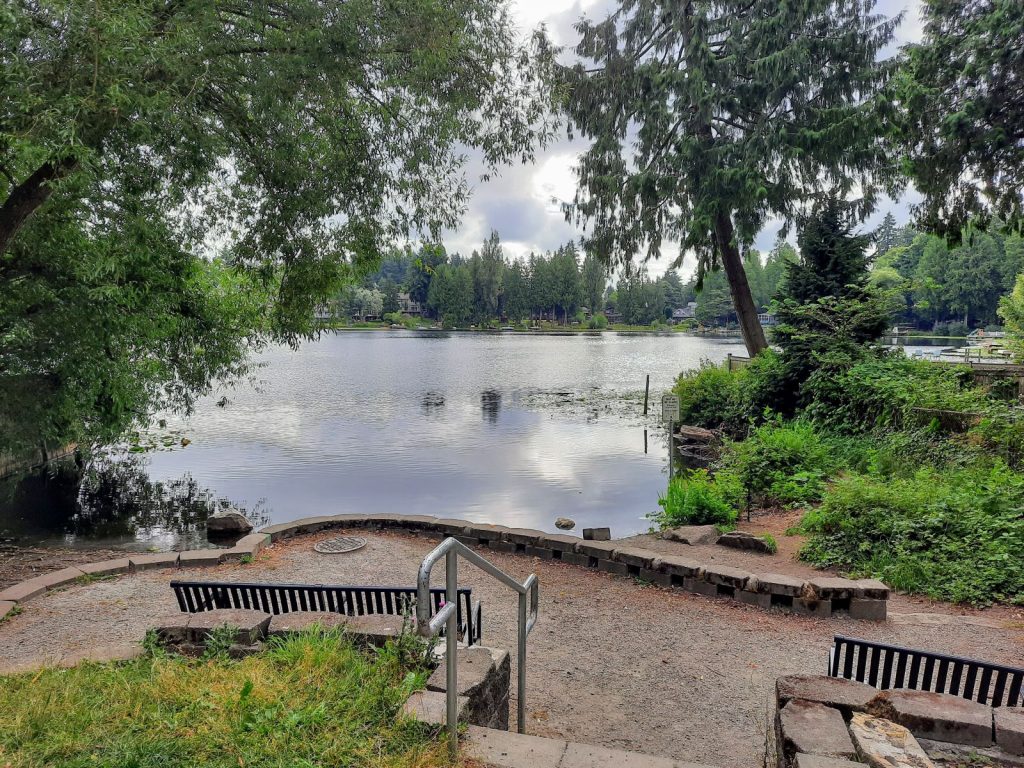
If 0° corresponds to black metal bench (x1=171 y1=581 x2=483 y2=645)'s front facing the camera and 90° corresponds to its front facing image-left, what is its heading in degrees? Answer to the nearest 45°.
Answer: approximately 180°

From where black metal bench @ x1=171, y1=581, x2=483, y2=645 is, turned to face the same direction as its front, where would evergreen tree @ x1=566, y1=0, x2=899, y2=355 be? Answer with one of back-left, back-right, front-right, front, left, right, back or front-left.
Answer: front-right

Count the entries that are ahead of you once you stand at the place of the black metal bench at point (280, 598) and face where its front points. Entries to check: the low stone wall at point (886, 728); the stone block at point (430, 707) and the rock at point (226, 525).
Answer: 1

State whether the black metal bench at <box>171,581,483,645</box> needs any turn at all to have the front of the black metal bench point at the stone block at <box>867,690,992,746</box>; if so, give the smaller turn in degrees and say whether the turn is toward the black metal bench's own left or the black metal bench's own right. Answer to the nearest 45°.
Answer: approximately 135° to the black metal bench's own right

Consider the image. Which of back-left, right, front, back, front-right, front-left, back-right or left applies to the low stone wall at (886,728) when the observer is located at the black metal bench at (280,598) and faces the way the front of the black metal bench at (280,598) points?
back-right

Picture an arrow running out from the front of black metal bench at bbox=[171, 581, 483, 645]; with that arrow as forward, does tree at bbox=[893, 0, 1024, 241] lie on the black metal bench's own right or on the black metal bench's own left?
on the black metal bench's own right

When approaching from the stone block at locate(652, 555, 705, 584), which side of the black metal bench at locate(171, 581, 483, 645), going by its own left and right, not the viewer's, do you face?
right

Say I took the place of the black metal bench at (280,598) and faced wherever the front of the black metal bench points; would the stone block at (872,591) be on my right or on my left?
on my right

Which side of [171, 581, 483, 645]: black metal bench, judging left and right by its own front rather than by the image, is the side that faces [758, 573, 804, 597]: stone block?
right

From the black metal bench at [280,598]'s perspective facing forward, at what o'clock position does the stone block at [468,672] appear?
The stone block is roughly at 5 o'clock from the black metal bench.

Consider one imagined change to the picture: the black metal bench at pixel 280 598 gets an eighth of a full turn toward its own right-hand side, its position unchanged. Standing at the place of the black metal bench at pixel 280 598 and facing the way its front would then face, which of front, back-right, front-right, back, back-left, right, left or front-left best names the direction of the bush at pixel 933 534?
front-right

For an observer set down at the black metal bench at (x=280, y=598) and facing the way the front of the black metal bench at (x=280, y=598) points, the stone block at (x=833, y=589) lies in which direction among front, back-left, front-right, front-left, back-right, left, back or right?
right

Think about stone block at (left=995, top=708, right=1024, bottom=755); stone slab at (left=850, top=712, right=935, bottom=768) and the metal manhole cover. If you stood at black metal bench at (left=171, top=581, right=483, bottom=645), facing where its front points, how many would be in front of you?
1

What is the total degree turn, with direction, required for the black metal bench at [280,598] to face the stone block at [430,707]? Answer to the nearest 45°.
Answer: approximately 180°
